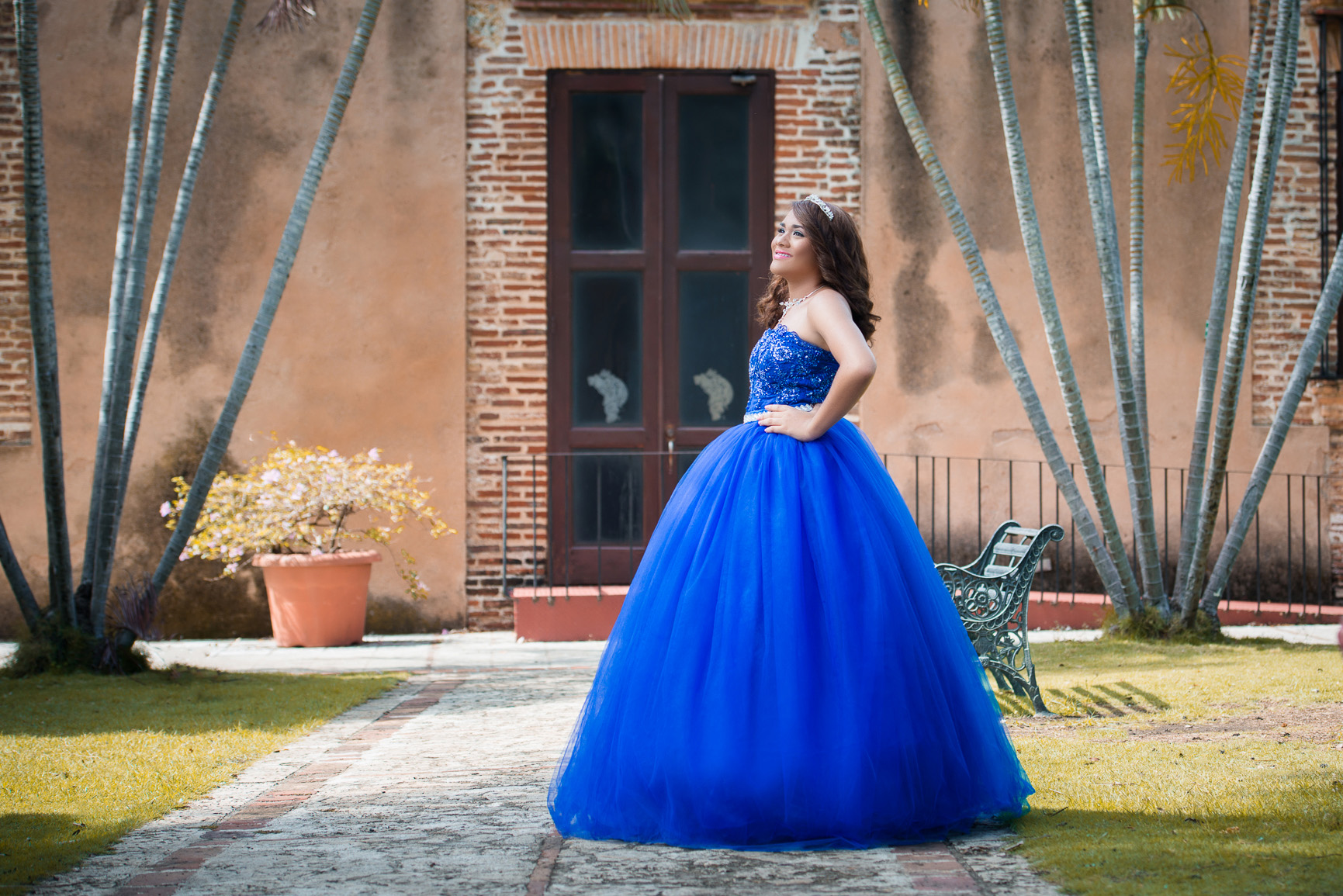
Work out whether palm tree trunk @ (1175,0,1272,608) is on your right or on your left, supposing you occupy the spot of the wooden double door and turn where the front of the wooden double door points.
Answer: on your left

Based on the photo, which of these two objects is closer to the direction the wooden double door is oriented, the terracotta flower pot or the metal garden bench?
the metal garden bench

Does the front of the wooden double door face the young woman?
yes

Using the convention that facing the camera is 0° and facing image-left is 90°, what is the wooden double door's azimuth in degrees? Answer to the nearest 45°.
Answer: approximately 0°

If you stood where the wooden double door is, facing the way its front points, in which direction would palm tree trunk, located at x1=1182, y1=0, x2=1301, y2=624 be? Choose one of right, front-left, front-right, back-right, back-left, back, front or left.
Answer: front-left

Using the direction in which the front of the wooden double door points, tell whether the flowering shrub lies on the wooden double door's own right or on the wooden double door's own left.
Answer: on the wooden double door's own right

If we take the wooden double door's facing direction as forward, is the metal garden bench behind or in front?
in front

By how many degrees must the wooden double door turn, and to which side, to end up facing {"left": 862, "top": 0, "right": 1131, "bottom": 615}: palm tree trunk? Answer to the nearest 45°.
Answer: approximately 45° to its left

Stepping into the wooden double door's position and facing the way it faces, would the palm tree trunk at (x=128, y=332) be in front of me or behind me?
in front
